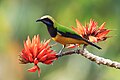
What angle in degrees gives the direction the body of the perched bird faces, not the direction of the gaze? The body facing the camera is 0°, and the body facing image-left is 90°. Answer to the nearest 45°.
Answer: approximately 90°
